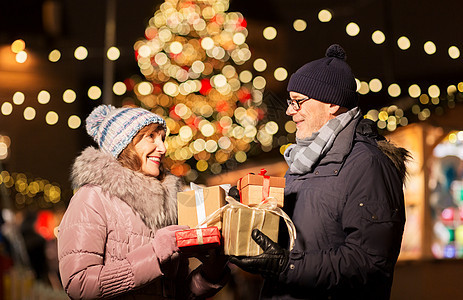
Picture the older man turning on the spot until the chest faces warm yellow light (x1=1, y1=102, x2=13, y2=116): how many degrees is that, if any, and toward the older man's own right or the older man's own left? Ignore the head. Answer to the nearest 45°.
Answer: approximately 45° to the older man's own right

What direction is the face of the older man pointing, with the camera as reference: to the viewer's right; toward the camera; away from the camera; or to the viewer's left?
to the viewer's left

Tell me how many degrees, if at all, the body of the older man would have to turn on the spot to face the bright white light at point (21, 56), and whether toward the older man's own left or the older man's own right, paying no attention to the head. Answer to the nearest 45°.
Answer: approximately 45° to the older man's own right

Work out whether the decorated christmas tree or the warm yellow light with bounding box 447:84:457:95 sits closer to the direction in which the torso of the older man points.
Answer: the decorated christmas tree

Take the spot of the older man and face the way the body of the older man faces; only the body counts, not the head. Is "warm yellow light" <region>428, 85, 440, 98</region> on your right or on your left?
on your right

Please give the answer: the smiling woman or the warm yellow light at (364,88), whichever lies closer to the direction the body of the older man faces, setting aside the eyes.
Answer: the smiling woman

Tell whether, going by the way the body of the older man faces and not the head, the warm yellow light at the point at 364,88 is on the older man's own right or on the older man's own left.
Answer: on the older man's own right

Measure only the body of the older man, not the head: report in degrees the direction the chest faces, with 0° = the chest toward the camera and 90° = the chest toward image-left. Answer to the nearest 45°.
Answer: approximately 90°
